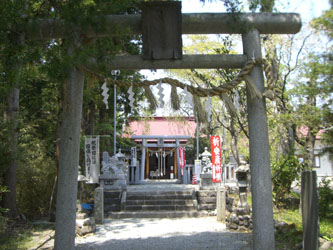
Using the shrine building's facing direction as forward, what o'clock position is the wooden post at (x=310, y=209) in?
The wooden post is roughly at 12 o'clock from the shrine building.

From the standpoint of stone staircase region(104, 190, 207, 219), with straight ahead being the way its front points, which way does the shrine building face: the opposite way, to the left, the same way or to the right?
the same way

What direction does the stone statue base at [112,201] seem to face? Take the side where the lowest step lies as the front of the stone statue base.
toward the camera

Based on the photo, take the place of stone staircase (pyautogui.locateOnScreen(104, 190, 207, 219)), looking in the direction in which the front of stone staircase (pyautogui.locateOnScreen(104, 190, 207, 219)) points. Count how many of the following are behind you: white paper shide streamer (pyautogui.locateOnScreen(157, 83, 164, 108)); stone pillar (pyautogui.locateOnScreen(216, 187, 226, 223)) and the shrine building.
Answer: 1

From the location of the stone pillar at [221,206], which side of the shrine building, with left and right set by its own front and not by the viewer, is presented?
front

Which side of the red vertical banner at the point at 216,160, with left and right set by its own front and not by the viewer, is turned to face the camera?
front

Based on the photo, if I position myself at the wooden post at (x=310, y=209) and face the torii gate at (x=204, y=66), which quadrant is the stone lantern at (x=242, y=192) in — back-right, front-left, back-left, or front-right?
front-right

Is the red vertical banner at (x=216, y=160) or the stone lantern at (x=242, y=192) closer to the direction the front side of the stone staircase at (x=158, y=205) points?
the stone lantern

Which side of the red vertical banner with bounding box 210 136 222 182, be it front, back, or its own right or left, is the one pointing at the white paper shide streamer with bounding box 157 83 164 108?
front

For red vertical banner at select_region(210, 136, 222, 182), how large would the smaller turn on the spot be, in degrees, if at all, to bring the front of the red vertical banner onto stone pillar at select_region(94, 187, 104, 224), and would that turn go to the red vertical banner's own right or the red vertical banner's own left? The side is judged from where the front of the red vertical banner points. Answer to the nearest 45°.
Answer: approximately 45° to the red vertical banner's own right

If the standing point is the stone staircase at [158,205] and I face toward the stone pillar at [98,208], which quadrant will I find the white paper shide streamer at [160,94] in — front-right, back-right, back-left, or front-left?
front-left

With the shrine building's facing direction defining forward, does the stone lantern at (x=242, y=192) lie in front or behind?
in front

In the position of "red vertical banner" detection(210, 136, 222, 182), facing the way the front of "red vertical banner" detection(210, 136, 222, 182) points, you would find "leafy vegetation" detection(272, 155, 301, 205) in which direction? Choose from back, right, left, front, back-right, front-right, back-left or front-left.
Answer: front-left

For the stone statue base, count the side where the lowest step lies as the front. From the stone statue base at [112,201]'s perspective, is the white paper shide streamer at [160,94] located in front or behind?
in front
